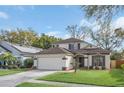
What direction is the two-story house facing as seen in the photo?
toward the camera

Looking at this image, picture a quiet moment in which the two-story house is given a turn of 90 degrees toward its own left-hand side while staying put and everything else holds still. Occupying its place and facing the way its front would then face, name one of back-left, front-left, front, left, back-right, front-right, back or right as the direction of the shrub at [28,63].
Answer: back-right

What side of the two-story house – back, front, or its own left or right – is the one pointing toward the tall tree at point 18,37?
right

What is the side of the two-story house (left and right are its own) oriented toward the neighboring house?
right
